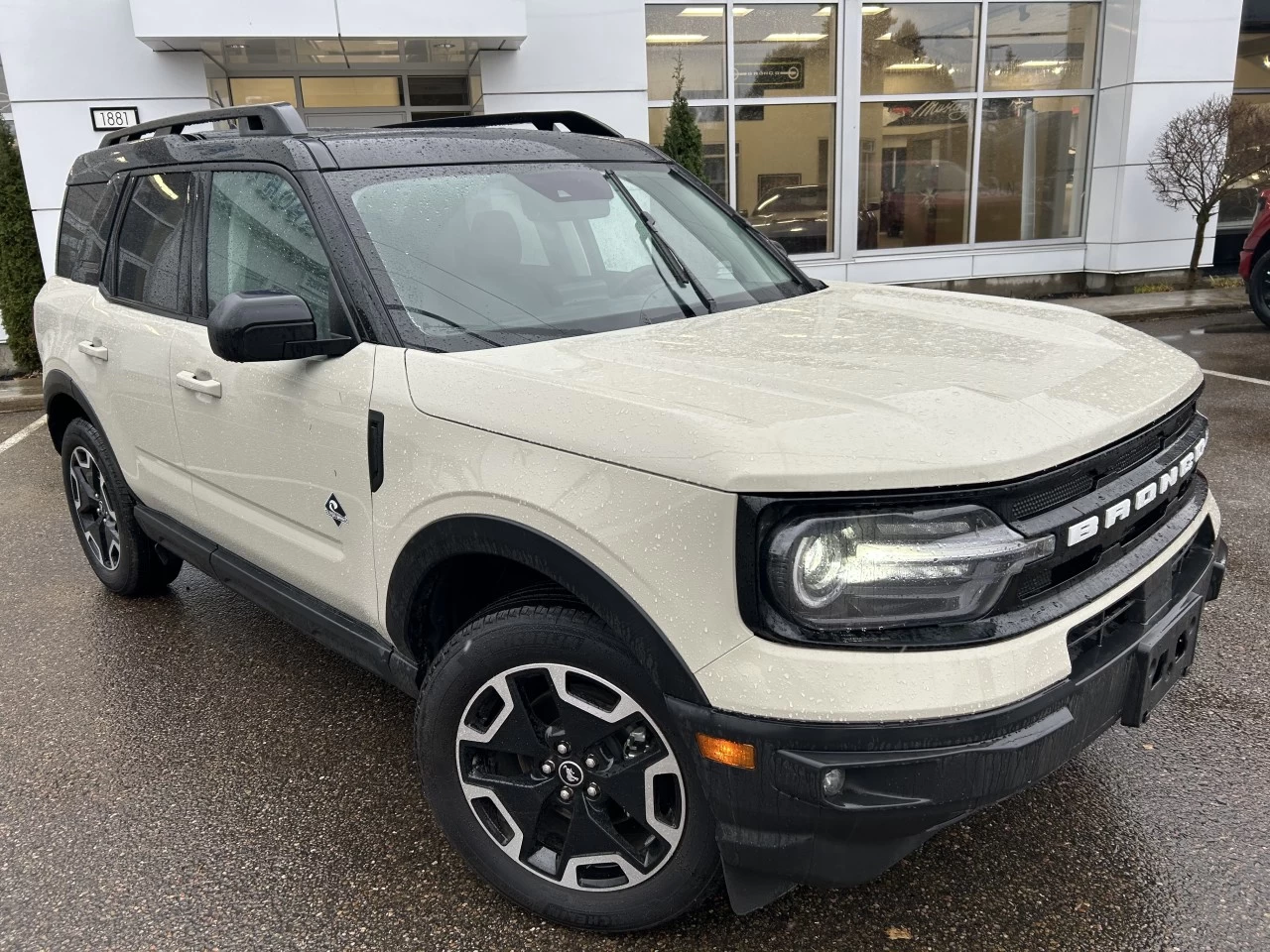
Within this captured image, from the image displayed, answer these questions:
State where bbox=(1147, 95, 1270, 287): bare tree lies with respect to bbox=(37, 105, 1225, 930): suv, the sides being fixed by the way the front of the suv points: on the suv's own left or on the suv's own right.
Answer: on the suv's own left

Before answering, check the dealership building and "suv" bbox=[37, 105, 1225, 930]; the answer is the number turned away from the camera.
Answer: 0

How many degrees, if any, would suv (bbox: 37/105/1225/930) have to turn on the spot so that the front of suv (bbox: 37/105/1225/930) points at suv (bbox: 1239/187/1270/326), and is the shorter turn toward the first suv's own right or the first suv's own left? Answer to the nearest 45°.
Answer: approximately 90° to the first suv's own left

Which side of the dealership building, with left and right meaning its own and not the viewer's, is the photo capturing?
front

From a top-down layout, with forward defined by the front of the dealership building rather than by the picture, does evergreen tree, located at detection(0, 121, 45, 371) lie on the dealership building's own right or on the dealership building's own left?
on the dealership building's own right

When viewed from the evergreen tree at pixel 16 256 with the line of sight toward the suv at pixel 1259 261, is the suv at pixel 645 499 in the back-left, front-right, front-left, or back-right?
front-right

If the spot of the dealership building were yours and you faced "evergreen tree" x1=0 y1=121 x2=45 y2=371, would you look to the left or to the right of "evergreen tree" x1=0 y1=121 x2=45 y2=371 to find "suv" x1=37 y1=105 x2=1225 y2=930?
left

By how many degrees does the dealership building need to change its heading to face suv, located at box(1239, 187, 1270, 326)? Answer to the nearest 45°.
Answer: approximately 45° to its left

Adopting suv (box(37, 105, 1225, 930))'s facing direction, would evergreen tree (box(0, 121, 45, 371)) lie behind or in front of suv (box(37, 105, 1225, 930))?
behind

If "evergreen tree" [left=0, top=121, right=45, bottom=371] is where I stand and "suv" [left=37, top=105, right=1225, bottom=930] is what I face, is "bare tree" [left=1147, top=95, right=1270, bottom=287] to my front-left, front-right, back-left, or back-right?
front-left

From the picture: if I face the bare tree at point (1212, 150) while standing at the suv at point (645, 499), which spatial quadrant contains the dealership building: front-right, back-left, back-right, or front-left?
front-left

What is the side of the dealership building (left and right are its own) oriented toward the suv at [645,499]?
front

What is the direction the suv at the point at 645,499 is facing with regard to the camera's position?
facing the viewer and to the right of the viewer
